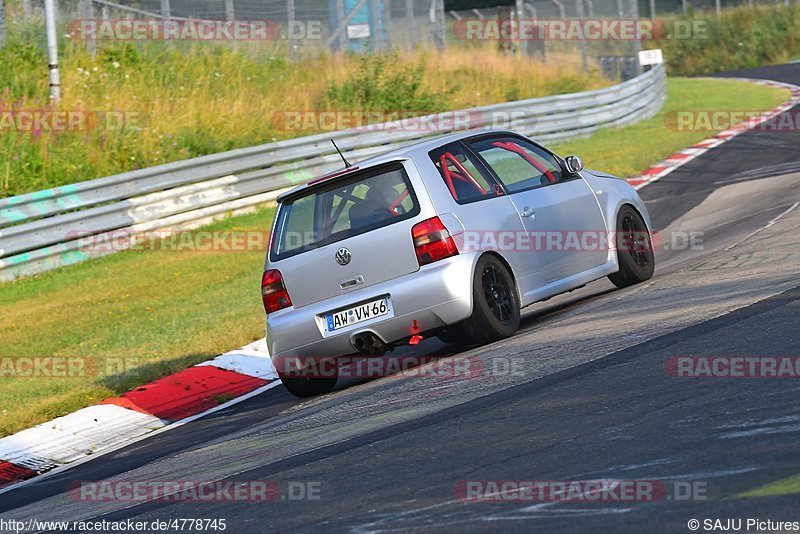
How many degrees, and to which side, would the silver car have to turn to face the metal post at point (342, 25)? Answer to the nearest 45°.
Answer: approximately 45° to its left

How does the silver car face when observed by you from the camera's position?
facing away from the viewer and to the right of the viewer

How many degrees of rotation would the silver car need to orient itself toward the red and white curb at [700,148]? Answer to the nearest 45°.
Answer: approximately 45° to its left

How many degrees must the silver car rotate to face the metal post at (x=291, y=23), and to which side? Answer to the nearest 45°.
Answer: approximately 45° to its left

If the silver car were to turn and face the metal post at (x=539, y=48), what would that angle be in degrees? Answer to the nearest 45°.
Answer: approximately 45° to its left

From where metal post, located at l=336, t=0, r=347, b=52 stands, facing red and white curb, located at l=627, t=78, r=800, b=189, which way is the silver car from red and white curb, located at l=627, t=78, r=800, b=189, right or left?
right

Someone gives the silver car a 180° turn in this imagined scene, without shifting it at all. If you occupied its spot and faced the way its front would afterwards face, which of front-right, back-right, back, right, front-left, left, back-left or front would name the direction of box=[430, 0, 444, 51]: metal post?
back-right

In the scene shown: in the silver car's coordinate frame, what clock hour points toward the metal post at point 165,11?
The metal post is roughly at 10 o'clock from the silver car.

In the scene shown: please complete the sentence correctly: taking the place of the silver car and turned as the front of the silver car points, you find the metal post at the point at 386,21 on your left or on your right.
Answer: on your left
